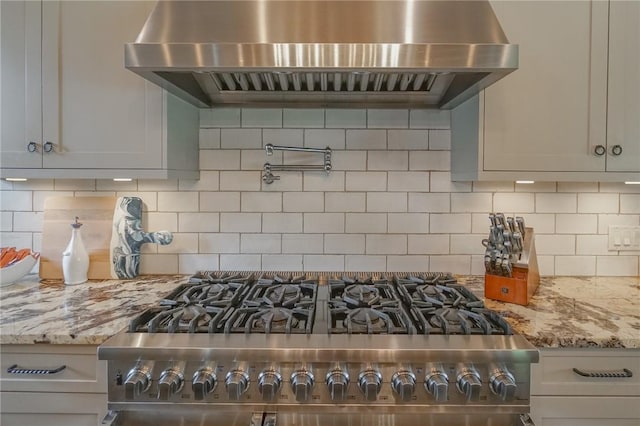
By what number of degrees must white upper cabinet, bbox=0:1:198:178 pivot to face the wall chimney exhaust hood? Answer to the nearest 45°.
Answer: approximately 45° to its left

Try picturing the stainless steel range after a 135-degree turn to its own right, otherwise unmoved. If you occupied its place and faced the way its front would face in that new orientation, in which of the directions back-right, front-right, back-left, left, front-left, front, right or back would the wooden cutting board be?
front

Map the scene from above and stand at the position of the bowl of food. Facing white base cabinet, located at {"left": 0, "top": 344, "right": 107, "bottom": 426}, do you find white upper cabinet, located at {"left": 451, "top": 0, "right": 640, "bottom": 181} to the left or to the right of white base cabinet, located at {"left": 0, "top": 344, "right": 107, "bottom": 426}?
left

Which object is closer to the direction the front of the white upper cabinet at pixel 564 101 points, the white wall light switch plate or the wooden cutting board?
the wooden cutting board

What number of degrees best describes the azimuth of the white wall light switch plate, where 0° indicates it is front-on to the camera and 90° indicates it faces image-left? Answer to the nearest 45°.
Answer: approximately 0°

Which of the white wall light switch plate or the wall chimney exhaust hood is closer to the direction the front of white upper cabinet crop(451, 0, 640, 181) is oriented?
the wall chimney exhaust hood

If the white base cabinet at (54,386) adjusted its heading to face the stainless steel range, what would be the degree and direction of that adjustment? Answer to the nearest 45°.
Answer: approximately 45° to its left

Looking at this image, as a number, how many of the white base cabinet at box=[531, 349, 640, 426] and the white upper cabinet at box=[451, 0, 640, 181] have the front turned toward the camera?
2
